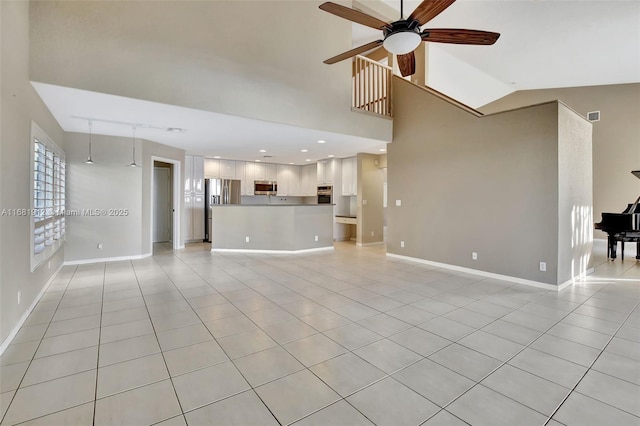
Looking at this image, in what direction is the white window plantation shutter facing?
to the viewer's right

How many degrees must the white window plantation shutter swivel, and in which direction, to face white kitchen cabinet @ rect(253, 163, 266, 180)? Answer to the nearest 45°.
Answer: approximately 45° to its left

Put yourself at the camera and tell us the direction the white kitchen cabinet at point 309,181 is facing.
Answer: facing the viewer and to the left of the viewer

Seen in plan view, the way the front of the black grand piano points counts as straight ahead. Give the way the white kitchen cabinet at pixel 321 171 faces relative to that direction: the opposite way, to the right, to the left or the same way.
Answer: to the left

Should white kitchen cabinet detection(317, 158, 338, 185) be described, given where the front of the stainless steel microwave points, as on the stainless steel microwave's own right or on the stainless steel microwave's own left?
on the stainless steel microwave's own left

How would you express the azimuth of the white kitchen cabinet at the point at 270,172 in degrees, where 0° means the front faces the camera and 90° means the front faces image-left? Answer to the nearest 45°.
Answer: approximately 0°

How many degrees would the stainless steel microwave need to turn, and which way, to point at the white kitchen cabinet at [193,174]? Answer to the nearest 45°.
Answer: approximately 45° to its right

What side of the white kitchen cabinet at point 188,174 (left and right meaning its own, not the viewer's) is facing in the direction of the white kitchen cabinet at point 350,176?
left

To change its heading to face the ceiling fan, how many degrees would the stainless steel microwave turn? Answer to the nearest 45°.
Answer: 0° — it already faces it
